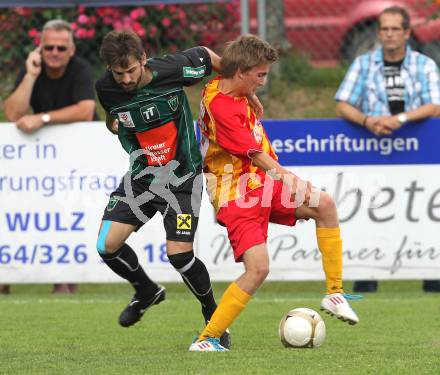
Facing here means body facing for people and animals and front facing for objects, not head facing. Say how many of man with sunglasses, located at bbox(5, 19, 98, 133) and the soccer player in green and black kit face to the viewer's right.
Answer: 0

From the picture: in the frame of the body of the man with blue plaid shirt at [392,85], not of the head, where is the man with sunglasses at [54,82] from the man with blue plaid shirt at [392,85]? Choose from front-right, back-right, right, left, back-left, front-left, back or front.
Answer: right

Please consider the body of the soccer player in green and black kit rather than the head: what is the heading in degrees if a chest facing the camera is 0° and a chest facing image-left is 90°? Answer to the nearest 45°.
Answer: approximately 0°

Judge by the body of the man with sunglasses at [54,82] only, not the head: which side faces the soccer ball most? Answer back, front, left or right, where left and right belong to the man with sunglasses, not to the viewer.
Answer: front

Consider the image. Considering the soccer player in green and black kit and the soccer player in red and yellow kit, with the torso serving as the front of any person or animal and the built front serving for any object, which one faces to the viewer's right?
the soccer player in red and yellow kit

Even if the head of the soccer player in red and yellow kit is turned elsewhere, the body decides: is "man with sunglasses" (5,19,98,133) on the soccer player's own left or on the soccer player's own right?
on the soccer player's own left

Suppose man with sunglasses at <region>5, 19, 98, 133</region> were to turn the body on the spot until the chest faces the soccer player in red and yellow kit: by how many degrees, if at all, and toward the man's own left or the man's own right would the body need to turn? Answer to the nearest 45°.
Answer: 0° — they already face them

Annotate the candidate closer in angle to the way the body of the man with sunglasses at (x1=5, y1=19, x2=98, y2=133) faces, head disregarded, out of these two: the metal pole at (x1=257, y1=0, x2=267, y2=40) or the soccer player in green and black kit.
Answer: the soccer player in green and black kit

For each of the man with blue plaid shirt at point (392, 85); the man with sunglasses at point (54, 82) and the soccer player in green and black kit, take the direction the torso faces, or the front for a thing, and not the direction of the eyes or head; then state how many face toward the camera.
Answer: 3
